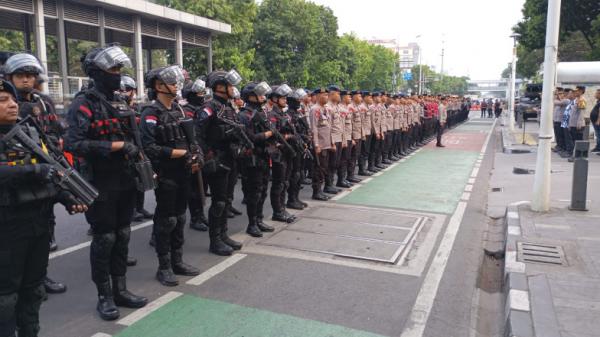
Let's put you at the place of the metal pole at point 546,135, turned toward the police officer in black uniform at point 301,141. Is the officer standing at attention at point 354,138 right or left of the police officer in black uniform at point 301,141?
right

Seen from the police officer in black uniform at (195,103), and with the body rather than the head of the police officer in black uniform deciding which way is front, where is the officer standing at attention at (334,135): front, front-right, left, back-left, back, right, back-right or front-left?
left

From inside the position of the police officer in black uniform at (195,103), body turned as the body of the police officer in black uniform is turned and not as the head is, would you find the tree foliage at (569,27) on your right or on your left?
on your left

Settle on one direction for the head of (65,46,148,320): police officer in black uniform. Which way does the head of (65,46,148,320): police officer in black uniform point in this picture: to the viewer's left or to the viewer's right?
to the viewer's right

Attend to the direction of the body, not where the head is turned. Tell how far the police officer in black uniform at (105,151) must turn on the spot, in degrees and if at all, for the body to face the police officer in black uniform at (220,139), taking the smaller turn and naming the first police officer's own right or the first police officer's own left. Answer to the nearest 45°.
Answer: approximately 90° to the first police officer's own left

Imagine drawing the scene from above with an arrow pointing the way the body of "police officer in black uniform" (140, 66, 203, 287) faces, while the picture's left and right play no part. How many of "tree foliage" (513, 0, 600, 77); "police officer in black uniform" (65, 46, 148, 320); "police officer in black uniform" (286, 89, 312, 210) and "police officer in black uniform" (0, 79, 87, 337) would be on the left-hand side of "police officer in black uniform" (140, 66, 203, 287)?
2
